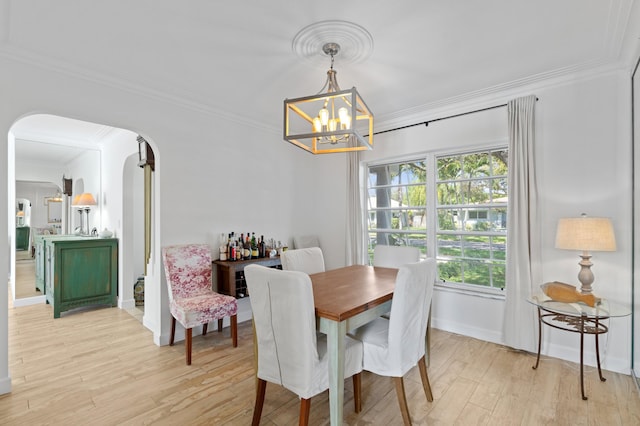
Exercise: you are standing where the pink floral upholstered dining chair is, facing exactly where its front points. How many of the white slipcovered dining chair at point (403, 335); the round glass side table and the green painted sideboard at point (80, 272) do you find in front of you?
2

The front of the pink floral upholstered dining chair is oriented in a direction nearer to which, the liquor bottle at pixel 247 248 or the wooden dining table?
the wooden dining table

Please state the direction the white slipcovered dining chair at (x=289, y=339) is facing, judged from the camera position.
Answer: facing away from the viewer and to the right of the viewer

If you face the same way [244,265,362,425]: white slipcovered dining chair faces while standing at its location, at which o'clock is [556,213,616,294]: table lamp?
The table lamp is roughly at 1 o'clock from the white slipcovered dining chair.

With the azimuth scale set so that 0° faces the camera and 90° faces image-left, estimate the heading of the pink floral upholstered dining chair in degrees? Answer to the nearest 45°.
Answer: approximately 315°

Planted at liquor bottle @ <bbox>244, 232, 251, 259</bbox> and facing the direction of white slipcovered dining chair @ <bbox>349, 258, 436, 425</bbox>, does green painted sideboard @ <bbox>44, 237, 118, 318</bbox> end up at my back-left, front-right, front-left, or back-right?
back-right

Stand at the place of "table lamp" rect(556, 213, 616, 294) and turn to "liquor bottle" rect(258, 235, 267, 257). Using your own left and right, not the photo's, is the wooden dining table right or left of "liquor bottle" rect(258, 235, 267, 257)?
left

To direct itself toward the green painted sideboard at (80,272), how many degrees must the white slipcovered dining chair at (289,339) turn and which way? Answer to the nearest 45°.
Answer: approximately 90° to its left
